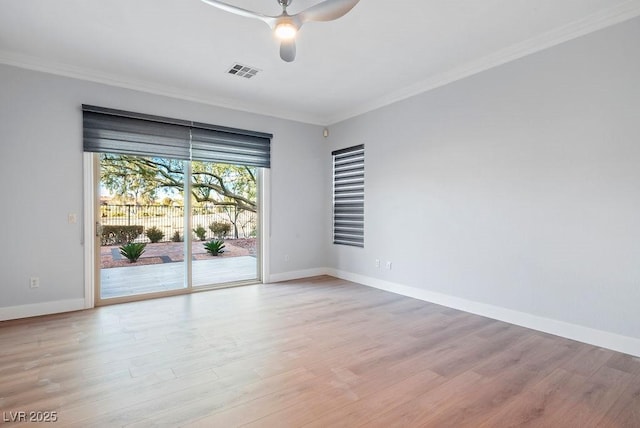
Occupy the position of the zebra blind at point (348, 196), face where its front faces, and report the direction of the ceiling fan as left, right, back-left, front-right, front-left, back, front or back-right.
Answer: front-left

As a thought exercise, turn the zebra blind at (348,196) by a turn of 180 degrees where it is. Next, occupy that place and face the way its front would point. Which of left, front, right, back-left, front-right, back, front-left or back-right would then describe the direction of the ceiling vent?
back

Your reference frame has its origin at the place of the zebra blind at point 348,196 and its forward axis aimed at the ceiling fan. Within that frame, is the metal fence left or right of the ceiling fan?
right

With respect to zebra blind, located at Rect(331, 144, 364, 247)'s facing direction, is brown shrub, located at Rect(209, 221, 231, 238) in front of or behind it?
in front

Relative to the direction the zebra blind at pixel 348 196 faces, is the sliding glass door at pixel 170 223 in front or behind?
in front

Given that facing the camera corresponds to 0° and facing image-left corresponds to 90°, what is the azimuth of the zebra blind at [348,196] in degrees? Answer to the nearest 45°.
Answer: approximately 45°

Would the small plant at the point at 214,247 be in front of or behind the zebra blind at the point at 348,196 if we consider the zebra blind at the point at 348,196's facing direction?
in front
